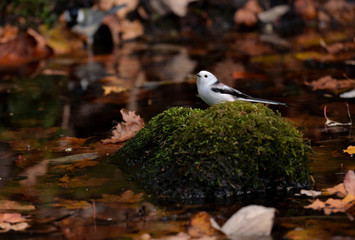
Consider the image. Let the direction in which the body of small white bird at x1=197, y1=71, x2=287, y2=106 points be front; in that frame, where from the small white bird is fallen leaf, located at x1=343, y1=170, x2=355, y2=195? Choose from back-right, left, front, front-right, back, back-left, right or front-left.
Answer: back-left

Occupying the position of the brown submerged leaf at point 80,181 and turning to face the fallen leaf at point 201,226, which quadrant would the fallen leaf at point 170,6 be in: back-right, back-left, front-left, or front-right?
back-left

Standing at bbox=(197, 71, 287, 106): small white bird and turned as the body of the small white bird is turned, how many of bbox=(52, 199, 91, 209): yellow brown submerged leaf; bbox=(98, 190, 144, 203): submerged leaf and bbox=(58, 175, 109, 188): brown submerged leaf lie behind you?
0

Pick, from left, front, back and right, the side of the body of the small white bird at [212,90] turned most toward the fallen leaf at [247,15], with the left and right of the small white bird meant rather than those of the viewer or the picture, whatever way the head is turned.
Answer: right

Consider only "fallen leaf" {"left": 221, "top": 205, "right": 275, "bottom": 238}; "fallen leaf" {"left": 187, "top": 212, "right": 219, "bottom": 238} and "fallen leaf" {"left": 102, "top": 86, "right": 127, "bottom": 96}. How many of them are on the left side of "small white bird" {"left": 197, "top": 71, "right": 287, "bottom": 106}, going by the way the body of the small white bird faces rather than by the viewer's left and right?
2

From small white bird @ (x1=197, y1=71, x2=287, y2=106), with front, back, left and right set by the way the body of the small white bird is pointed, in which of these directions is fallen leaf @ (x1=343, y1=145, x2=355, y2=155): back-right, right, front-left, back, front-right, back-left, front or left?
back

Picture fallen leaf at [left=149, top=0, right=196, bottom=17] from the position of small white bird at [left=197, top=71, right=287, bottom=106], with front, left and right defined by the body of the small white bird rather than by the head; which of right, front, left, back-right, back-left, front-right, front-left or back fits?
right

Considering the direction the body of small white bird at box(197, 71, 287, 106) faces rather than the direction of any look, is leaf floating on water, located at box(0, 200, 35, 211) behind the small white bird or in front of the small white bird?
in front

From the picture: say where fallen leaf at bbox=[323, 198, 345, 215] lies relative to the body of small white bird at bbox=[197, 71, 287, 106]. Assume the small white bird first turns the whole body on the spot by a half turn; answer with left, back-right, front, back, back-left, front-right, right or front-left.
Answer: front-right

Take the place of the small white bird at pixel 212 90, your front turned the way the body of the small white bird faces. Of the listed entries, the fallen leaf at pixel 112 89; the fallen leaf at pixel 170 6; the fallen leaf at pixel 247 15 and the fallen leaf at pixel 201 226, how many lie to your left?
1

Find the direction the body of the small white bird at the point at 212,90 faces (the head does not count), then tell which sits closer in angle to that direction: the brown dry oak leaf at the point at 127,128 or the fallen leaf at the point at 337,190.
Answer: the brown dry oak leaf

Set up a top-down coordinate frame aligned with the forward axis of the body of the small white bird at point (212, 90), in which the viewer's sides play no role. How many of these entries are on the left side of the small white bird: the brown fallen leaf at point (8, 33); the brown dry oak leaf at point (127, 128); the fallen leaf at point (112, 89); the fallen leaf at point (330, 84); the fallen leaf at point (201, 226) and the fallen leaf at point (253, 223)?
2

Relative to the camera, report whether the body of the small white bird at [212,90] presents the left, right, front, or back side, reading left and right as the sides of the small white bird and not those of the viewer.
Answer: left

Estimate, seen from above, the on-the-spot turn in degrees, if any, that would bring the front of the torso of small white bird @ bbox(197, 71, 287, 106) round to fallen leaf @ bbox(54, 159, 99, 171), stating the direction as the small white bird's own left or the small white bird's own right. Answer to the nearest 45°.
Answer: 0° — it already faces it

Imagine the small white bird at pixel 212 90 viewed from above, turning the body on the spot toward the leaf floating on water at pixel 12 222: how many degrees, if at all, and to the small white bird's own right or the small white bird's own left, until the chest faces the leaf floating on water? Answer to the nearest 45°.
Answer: approximately 45° to the small white bird's own left

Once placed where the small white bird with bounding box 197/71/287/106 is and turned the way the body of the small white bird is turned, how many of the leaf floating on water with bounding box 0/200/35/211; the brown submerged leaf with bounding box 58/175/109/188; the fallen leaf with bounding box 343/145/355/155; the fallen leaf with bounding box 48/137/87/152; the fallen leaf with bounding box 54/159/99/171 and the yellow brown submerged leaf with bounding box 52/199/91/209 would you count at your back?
1

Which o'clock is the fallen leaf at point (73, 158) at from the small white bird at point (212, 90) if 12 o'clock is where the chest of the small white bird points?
The fallen leaf is roughly at 12 o'clock from the small white bird.

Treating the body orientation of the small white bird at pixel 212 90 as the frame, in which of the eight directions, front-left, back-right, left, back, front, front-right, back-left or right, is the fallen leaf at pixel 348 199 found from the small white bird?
back-left
